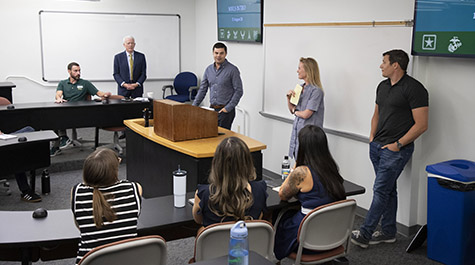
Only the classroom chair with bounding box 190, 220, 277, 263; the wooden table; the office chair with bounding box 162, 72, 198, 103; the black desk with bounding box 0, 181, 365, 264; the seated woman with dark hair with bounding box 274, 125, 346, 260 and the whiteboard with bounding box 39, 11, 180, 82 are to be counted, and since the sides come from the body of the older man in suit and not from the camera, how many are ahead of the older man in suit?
4

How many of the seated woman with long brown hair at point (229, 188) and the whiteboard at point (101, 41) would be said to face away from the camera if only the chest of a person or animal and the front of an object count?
1

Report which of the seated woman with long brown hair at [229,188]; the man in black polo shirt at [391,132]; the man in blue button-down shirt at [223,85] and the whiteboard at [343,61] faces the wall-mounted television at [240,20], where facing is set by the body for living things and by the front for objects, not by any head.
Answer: the seated woman with long brown hair

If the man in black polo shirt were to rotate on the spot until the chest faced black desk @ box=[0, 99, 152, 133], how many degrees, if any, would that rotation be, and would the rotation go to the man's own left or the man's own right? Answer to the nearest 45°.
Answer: approximately 45° to the man's own right

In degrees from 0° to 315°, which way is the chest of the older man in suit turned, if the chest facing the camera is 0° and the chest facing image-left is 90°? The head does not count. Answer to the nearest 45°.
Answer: approximately 0°

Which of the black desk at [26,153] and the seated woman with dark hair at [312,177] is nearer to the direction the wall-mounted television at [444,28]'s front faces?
the seated woman with dark hair

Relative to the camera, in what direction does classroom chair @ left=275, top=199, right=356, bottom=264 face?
facing away from the viewer and to the left of the viewer

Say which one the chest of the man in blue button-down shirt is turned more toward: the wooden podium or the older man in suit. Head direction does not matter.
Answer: the wooden podium

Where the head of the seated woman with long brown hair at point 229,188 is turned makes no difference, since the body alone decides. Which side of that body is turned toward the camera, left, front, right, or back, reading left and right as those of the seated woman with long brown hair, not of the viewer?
back

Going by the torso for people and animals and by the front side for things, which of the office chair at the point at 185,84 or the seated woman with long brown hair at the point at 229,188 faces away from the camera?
the seated woman with long brown hair

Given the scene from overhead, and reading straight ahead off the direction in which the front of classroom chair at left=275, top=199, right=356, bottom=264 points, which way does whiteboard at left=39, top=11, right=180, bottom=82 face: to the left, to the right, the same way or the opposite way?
the opposite way

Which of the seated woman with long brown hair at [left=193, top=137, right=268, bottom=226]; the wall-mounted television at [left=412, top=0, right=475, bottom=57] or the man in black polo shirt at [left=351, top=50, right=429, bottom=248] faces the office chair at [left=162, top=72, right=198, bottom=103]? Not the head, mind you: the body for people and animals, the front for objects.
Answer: the seated woman with long brown hair

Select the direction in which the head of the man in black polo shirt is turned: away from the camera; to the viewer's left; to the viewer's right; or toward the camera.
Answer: to the viewer's left
